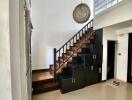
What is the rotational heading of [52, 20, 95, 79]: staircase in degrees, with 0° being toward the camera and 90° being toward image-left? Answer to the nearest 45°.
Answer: approximately 45°
